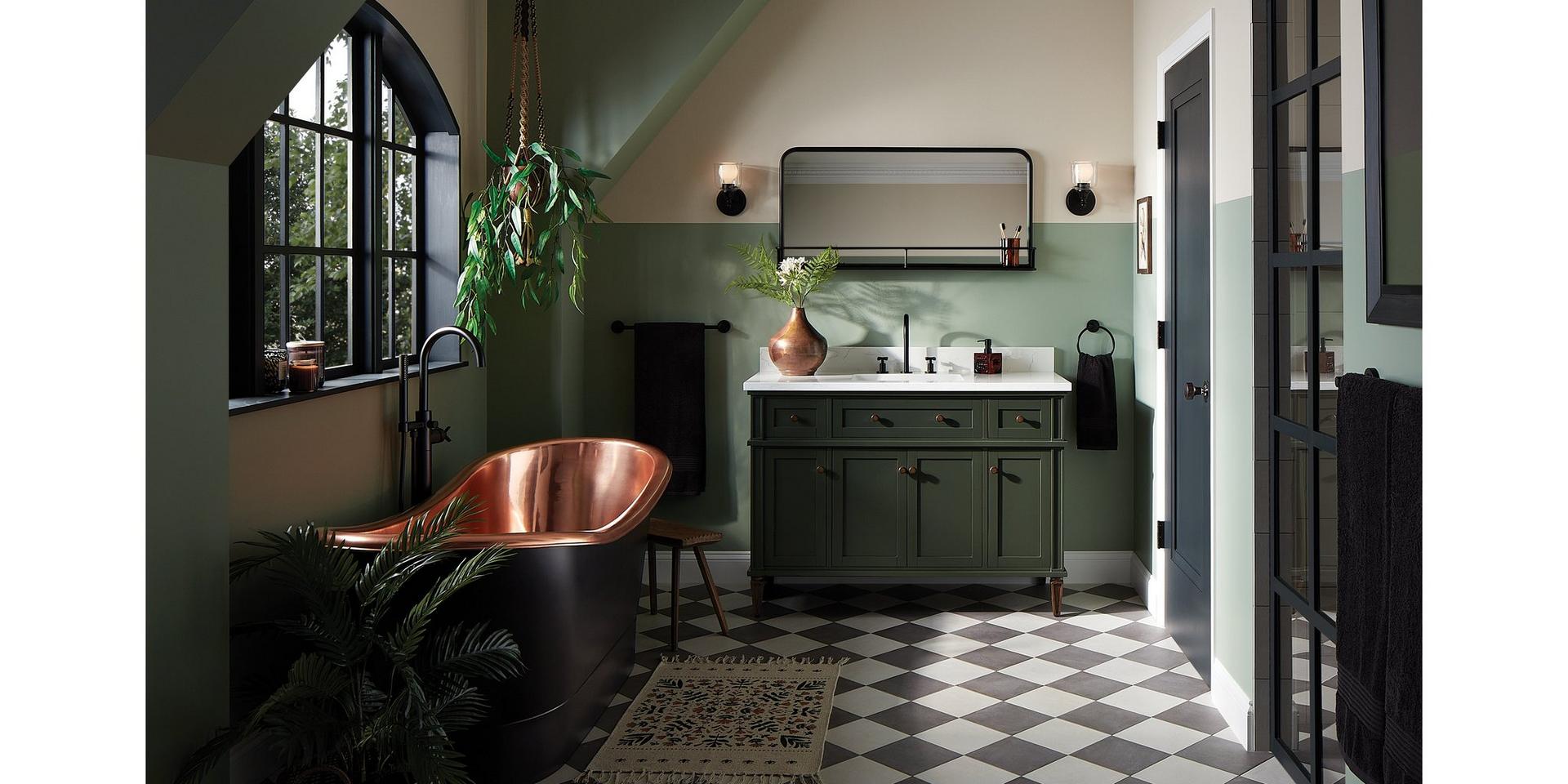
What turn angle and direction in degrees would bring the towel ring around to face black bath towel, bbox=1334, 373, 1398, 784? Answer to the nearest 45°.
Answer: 0° — it already faces it

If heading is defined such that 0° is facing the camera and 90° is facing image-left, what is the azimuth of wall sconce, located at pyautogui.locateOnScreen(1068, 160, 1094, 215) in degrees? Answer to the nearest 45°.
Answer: approximately 0°

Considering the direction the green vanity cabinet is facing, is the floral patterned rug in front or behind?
in front

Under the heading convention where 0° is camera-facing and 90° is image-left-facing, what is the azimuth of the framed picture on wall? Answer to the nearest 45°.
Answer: approximately 90°

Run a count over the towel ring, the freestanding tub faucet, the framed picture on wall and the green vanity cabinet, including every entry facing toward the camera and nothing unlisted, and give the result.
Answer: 2

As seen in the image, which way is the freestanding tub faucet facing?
to the viewer's right

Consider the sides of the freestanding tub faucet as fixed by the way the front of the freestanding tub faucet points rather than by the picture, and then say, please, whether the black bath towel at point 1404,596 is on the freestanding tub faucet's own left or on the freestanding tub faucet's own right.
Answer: on the freestanding tub faucet's own right

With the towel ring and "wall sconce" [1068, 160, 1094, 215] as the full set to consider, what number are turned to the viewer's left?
0
